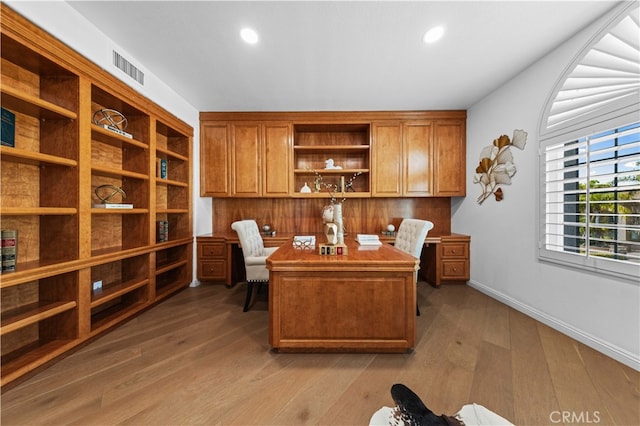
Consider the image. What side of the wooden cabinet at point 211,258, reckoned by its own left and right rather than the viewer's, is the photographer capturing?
front

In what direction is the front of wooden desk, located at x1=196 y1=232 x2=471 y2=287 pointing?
toward the camera

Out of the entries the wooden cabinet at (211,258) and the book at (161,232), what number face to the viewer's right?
1

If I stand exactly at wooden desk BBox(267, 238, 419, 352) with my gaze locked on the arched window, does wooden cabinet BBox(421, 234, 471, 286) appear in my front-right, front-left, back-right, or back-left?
front-left

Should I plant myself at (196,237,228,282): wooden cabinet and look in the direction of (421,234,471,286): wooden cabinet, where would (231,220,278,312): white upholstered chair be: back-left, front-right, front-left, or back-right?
front-right

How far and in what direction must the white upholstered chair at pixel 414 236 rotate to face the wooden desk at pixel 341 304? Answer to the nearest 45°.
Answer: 0° — it already faces it

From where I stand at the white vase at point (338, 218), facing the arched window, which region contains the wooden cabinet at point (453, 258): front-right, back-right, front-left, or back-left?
front-left

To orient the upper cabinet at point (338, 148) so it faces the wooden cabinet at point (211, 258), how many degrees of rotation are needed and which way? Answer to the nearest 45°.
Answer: approximately 90° to its right

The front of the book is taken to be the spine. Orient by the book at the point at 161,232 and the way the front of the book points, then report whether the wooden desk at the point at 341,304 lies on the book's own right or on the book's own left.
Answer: on the book's own right

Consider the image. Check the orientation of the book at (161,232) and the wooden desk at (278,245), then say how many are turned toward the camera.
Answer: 1

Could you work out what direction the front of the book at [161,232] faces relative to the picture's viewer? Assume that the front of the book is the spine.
facing to the right of the viewer

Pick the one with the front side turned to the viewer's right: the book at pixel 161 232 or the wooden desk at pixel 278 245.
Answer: the book

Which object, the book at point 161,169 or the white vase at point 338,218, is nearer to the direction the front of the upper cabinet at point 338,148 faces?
the white vase

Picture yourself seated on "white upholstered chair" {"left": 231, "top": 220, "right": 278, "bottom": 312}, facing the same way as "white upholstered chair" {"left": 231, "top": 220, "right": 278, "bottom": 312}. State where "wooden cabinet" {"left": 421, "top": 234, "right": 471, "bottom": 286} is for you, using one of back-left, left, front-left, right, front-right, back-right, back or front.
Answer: front-left

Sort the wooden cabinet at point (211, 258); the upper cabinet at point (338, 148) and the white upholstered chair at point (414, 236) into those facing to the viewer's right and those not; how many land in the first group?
0

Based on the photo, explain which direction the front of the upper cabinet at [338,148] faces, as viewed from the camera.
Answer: facing the viewer
